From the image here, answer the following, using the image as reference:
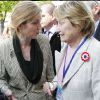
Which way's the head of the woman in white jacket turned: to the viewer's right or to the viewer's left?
to the viewer's left

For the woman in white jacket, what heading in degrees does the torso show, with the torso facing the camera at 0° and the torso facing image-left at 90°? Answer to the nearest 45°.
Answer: approximately 45°

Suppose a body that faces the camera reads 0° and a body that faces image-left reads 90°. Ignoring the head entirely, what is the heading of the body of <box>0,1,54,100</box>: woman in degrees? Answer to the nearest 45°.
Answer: approximately 315°

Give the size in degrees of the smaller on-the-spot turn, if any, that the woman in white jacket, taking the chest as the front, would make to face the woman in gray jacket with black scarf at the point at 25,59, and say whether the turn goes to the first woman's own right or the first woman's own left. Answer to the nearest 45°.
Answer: approximately 90° to the first woman's own right
